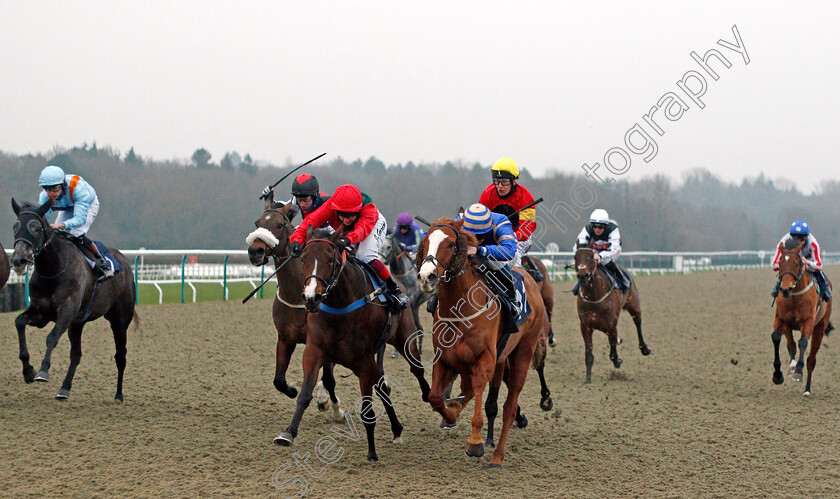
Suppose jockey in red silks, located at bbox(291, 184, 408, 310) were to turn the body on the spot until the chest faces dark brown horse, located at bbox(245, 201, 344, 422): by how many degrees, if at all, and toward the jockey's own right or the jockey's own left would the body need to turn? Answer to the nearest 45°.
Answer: approximately 90° to the jockey's own right

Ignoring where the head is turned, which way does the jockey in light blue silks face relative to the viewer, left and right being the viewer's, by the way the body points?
facing the viewer and to the left of the viewer

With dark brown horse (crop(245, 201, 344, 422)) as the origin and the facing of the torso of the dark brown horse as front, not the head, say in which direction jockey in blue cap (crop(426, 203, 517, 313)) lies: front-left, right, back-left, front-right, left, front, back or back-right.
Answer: left

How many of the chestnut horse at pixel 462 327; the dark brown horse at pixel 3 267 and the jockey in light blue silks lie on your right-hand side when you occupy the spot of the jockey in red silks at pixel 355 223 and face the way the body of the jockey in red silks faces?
2

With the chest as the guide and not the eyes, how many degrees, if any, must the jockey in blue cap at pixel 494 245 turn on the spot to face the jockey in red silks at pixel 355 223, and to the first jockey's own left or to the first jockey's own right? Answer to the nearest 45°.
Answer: approximately 45° to the first jockey's own right

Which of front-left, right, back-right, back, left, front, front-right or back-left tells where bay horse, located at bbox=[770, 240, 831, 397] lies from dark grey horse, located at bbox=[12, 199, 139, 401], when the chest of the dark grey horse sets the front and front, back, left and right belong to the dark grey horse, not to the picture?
back-left

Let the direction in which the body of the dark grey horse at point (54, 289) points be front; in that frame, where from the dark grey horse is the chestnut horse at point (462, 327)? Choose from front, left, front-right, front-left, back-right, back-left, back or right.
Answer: left

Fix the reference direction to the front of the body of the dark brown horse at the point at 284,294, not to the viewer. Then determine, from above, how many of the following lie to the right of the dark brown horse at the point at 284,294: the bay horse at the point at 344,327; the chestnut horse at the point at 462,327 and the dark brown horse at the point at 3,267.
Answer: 1

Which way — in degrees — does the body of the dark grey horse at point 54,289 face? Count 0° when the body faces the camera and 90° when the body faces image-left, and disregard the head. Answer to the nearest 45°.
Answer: approximately 45°

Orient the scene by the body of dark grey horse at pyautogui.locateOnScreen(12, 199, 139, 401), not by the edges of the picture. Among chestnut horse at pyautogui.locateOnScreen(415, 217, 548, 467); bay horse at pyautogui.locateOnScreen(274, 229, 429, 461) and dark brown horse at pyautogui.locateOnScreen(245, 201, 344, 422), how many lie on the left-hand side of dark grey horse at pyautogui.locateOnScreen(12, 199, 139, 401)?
3

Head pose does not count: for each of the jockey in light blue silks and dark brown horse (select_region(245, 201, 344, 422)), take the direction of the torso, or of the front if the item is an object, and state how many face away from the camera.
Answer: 0
